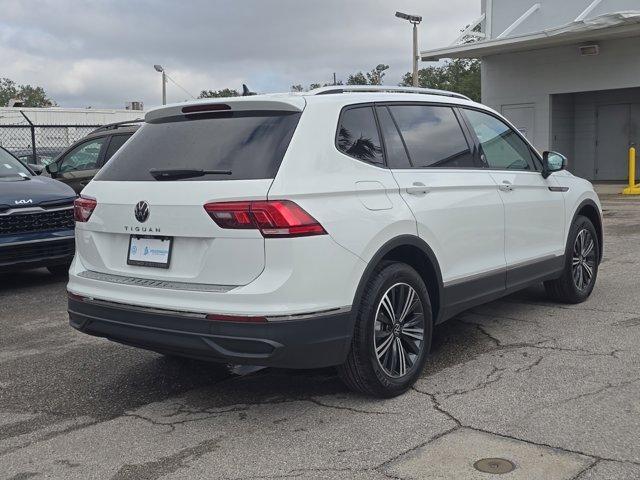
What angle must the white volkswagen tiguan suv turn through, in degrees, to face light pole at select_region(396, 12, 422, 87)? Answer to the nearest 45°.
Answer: approximately 45° to its left

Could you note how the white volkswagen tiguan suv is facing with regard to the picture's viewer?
facing away from the viewer and to the right of the viewer

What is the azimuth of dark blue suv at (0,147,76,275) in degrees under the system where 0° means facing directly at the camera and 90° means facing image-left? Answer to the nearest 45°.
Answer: approximately 315°

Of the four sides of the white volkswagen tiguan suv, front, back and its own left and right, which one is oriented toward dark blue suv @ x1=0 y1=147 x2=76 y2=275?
left

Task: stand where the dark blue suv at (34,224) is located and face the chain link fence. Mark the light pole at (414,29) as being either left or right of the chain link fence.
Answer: right

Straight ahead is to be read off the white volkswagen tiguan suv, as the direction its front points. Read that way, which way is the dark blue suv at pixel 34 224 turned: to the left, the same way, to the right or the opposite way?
to the right

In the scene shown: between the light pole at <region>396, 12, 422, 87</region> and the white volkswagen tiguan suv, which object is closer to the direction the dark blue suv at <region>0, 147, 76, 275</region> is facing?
the white volkswagen tiguan suv
